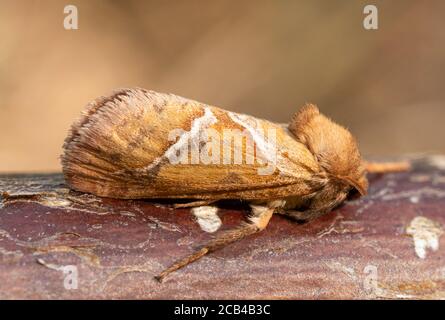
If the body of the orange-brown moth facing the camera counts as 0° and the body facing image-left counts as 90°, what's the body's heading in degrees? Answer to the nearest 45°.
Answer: approximately 270°

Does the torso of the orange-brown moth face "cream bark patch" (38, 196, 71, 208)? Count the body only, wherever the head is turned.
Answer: no

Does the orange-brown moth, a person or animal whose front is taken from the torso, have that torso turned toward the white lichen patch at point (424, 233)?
yes
